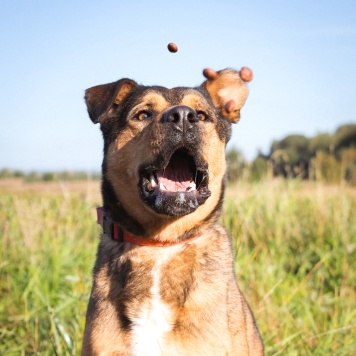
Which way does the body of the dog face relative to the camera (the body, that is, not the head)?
toward the camera
